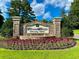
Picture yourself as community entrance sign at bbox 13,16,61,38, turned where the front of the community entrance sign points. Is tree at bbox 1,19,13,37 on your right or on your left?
on your right

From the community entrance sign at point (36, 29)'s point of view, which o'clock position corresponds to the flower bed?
The flower bed is roughly at 12 o'clock from the community entrance sign.

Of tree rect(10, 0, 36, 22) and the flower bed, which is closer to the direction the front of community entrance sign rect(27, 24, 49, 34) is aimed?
the flower bed

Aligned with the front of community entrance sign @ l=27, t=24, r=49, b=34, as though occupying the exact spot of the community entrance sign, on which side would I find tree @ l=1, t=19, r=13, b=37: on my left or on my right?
on my right

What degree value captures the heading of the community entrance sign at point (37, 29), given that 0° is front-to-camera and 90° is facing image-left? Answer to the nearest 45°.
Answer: approximately 0°

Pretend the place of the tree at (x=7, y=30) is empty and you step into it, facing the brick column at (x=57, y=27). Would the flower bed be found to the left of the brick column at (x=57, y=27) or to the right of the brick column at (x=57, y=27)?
right

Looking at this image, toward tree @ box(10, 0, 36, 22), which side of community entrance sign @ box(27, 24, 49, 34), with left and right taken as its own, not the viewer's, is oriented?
back

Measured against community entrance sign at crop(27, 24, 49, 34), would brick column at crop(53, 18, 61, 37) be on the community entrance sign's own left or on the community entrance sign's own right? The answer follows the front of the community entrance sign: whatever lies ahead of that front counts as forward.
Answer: on the community entrance sign's own left

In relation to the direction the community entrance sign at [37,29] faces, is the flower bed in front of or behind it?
in front

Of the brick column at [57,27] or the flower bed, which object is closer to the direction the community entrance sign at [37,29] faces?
the flower bed

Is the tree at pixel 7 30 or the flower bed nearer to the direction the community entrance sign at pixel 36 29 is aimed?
the flower bed
